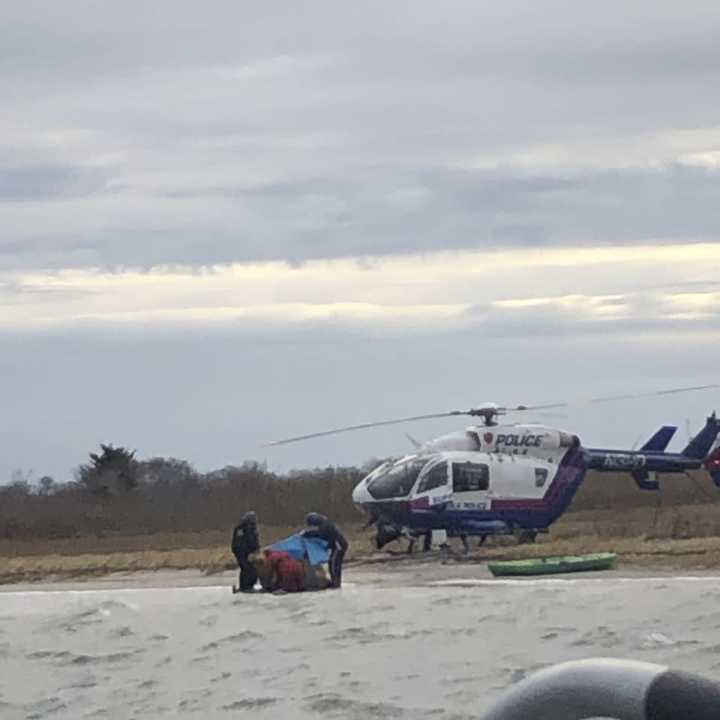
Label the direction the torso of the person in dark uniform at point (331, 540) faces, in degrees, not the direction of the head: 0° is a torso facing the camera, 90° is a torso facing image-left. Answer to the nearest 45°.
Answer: approximately 90°

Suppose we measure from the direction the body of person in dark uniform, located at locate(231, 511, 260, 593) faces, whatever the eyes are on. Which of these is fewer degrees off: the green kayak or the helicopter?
the green kayak

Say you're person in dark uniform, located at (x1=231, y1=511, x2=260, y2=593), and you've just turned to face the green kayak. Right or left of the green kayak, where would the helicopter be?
left

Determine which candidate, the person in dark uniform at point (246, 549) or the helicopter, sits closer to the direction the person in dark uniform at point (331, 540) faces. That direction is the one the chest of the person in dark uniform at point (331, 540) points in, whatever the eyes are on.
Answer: the person in dark uniform

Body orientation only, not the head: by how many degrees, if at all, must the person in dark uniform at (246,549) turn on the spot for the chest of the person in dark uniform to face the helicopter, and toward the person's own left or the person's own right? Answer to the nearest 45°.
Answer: approximately 45° to the person's own left

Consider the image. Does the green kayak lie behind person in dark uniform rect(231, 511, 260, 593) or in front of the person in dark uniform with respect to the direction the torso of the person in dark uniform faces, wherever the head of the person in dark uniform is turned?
in front

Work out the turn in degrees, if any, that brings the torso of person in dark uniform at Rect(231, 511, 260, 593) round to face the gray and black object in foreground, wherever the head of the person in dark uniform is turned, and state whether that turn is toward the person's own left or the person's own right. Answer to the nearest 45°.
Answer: approximately 90° to the person's own right

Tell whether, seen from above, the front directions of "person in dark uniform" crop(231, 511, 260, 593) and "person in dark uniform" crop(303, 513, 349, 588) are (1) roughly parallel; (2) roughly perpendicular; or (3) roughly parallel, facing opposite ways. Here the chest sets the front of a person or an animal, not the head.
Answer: roughly parallel, facing opposite ways

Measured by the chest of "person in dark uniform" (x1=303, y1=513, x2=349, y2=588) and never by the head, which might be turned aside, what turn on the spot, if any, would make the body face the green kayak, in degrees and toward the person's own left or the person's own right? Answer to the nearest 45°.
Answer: approximately 135° to the person's own right

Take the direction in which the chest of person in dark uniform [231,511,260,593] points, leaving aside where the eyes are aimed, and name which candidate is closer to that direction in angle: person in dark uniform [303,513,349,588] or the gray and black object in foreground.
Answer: the person in dark uniform

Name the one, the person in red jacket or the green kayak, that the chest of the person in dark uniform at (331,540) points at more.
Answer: the person in red jacket

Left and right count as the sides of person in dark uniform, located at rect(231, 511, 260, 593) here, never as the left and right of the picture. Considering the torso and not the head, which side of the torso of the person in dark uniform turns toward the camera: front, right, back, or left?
right

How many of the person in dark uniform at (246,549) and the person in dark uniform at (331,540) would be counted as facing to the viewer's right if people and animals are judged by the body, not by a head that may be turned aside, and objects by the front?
1

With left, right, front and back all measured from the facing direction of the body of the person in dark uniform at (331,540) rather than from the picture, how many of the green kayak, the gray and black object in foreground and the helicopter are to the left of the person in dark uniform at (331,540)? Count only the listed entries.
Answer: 1
